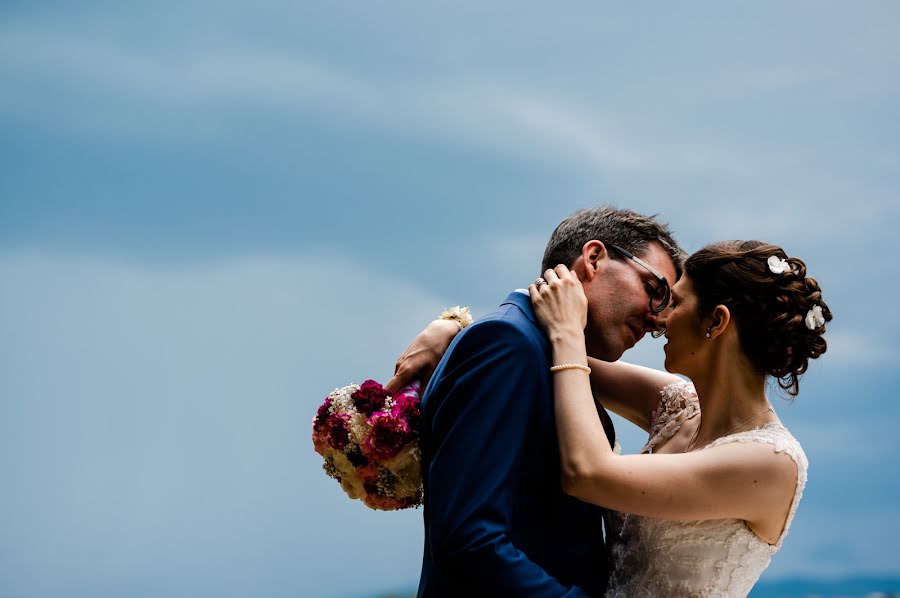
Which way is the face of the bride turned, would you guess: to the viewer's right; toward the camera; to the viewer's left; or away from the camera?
to the viewer's left

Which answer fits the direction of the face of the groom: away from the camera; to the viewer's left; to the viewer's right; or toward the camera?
to the viewer's right

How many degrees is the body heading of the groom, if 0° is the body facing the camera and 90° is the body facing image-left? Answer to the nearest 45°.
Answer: approximately 270°
